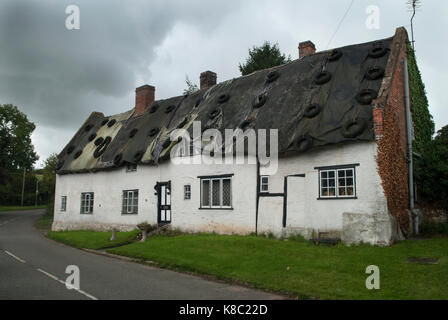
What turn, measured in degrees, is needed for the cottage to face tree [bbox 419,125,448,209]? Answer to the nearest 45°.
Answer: approximately 135° to its left

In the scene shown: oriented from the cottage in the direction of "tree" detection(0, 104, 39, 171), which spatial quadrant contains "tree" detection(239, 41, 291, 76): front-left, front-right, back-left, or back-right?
front-right

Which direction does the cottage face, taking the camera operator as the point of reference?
facing the viewer and to the left of the viewer

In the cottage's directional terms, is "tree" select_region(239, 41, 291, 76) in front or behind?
behind

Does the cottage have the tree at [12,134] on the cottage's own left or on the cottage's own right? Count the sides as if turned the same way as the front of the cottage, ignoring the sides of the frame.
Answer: on the cottage's own right

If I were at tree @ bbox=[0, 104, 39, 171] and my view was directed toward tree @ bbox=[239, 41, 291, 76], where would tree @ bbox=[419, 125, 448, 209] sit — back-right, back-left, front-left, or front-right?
front-right
